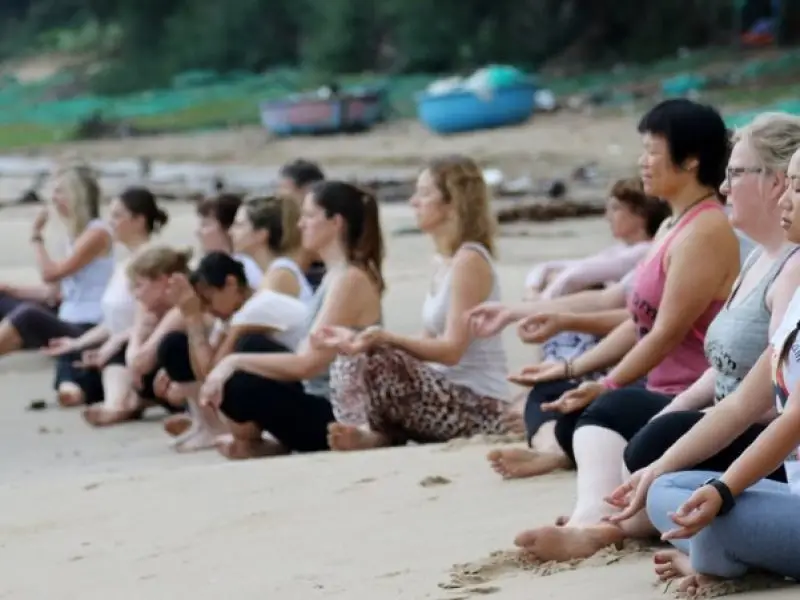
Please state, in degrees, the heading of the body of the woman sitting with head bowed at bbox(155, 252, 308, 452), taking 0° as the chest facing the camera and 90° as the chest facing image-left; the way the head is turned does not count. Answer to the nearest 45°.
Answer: approximately 90°

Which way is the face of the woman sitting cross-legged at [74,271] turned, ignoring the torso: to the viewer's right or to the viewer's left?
to the viewer's left

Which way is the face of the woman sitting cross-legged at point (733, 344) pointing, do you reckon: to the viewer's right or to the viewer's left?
to the viewer's left

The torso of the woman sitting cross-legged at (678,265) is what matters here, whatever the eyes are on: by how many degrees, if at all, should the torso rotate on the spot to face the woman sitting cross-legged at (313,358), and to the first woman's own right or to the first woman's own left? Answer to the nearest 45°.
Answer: approximately 45° to the first woman's own right

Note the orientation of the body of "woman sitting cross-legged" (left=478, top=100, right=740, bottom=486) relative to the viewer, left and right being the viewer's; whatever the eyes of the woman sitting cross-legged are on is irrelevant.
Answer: facing to the left of the viewer

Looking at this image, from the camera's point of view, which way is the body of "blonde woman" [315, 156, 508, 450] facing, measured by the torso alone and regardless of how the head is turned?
to the viewer's left

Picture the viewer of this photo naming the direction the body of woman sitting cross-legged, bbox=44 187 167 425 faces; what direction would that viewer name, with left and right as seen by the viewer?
facing to the left of the viewer

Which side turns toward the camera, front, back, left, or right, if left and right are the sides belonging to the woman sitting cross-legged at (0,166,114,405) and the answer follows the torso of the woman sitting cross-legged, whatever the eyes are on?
left
